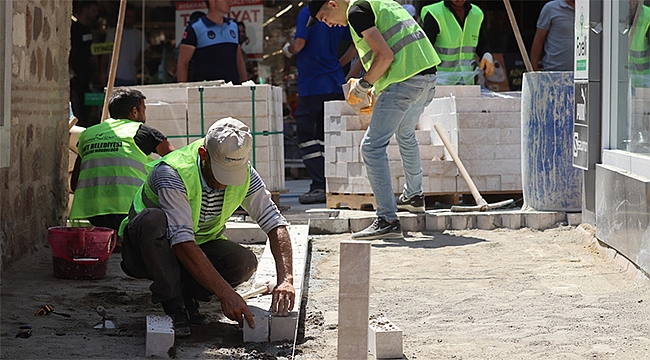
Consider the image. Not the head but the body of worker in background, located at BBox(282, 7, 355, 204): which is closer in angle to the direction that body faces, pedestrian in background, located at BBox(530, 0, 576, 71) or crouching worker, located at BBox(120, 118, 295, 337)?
the crouching worker

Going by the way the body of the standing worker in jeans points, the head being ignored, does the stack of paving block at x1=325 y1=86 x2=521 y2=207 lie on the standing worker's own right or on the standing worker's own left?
on the standing worker's own right

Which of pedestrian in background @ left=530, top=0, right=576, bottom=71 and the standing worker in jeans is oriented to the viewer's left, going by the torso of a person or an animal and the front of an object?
the standing worker in jeans

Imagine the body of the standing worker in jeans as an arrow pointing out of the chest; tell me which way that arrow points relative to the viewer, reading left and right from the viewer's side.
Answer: facing to the left of the viewer
